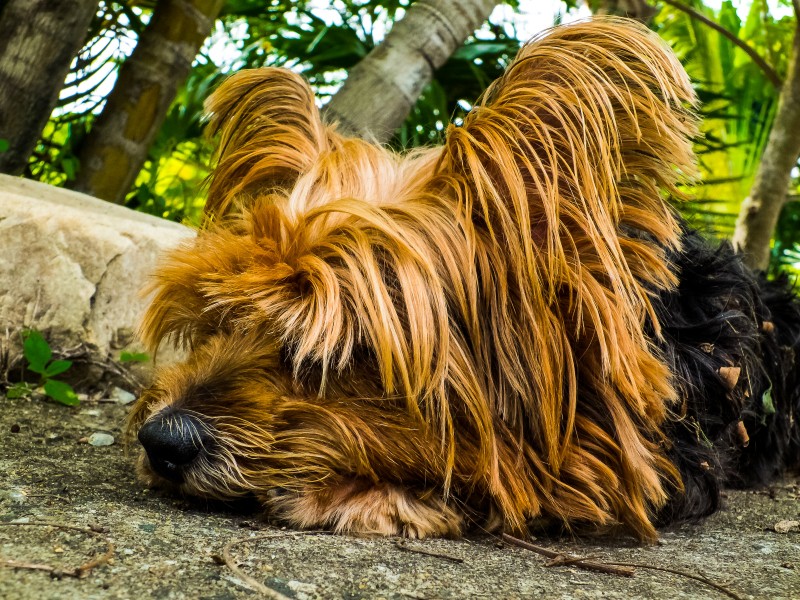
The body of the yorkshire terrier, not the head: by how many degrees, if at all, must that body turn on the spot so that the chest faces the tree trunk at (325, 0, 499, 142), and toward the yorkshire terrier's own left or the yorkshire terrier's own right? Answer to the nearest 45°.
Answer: approximately 135° to the yorkshire terrier's own right

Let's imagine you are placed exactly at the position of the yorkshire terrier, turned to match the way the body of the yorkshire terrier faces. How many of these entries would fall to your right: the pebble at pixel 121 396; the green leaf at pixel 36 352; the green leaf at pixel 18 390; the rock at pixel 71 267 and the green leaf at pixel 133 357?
5

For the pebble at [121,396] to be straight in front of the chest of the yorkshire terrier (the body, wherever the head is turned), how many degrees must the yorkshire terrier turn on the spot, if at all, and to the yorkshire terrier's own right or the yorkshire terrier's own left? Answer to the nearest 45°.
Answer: approximately 90° to the yorkshire terrier's own right

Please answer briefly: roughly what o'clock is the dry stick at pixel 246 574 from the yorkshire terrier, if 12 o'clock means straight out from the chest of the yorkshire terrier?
The dry stick is roughly at 11 o'clock from the yorkshire terrier.

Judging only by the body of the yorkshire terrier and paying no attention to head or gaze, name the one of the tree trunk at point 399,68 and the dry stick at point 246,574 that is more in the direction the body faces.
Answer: the dry stick

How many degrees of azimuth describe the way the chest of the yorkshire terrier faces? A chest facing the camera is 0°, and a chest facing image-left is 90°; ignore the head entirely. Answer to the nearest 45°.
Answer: approximately 45°

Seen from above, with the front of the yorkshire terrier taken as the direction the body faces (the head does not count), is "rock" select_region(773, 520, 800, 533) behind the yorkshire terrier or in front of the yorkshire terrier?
behind

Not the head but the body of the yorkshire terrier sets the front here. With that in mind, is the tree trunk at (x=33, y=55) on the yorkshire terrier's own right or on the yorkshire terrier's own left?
on the yorkshire terrier's own right

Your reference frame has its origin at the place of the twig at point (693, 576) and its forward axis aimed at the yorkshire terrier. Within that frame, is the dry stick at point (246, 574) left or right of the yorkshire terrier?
left

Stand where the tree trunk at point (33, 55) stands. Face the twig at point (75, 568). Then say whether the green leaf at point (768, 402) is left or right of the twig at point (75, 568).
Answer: left

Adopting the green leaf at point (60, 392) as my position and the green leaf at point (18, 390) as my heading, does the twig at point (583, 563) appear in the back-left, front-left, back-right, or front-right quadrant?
back-left

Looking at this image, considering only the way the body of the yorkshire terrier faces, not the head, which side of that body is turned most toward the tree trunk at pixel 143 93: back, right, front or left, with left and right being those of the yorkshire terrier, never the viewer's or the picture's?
right
